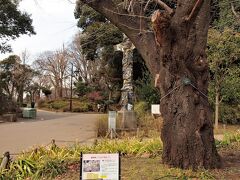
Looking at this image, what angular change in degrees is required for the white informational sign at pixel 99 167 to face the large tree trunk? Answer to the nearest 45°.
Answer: approximately 135° to its left

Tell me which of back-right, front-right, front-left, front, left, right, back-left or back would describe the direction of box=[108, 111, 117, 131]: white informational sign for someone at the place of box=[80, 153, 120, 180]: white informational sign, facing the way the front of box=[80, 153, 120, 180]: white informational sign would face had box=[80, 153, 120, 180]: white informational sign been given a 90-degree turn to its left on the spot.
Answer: left

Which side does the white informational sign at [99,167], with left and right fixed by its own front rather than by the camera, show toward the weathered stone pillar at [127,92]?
back

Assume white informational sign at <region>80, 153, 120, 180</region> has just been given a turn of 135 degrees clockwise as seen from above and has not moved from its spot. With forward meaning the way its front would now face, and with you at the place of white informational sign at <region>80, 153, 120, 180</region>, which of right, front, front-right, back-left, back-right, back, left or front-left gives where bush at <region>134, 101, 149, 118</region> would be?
front-right

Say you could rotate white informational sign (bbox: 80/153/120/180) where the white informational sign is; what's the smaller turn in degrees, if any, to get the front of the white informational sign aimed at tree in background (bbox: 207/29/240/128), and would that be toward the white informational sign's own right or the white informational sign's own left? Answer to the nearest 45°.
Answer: approximately 135° to the white informational sign's own left

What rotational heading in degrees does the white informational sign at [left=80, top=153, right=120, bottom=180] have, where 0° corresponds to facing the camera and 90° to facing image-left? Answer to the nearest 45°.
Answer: approximately 0°

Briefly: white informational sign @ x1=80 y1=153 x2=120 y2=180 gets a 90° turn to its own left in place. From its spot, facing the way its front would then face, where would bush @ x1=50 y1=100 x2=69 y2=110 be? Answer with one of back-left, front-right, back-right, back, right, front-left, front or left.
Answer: left

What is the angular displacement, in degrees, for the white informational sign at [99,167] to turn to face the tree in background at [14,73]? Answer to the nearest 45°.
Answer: approximately 180°

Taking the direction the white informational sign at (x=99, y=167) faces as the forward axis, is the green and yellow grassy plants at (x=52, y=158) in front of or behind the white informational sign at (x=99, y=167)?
behind

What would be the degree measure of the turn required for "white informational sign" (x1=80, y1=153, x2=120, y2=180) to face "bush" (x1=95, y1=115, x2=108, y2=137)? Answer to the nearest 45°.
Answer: approximately 180°
